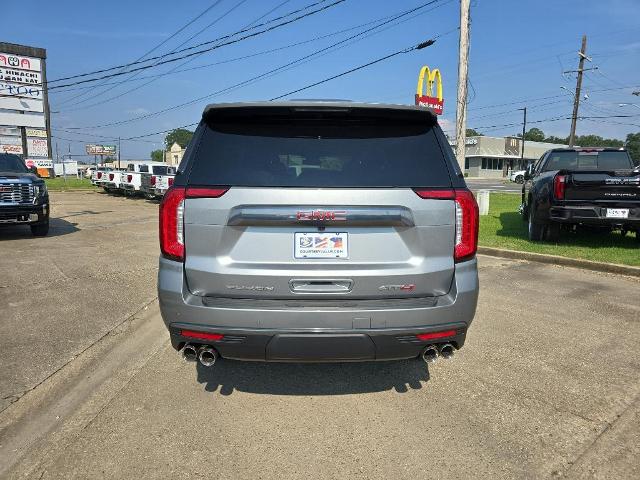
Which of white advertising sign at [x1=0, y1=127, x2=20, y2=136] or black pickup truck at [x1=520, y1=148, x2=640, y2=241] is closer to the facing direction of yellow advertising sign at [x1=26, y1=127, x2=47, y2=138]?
the black pickup truck

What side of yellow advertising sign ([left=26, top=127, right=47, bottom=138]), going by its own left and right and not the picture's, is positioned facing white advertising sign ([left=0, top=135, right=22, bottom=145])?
right

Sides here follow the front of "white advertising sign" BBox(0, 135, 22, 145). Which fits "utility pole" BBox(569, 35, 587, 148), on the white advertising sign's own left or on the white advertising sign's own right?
on the white advertising sign's own left

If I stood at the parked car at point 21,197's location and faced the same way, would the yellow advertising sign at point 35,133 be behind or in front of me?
behind

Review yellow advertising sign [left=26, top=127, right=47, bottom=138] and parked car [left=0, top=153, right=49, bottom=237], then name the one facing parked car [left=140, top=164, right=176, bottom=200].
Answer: the yellow advertising sign

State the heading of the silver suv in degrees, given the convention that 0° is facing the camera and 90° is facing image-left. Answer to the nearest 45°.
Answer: approximately 180°

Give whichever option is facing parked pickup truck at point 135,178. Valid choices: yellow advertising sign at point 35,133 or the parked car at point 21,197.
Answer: the yellow advertising sign

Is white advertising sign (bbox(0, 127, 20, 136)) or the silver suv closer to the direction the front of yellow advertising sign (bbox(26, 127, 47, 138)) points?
the silver suv

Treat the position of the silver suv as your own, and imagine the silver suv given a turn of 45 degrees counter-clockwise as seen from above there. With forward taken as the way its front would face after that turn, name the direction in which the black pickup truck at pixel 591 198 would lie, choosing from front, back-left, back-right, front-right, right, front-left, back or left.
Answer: right

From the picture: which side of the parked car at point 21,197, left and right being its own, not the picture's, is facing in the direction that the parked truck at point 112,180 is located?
back

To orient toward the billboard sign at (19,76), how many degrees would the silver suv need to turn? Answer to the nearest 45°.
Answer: approximately 45° to its left
